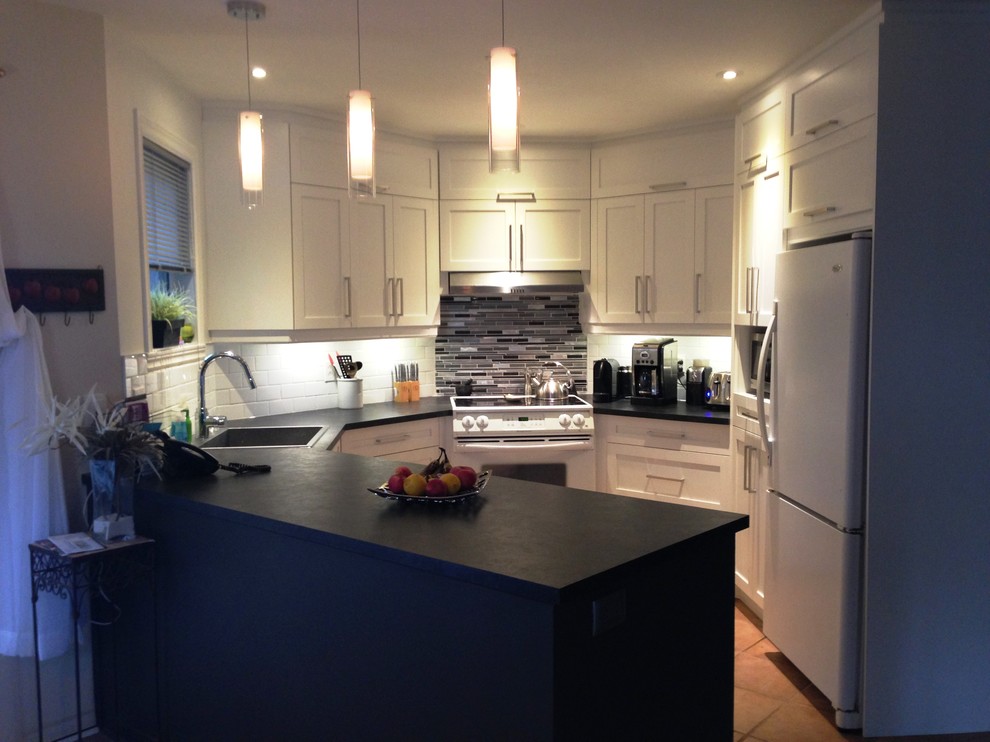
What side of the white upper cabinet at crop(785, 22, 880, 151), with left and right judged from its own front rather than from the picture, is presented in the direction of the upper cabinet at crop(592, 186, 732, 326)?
right

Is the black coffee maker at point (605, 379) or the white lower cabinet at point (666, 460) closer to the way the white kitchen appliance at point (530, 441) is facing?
the white lower cabinet

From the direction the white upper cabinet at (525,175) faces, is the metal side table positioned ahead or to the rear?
ahead

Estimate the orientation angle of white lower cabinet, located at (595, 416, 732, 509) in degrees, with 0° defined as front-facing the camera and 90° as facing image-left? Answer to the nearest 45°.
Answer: approximately 45°

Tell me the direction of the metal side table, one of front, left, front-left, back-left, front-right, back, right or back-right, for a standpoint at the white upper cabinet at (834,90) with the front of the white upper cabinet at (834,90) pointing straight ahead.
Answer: front

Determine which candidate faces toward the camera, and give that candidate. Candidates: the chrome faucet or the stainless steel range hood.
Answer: the stainless steel range hood

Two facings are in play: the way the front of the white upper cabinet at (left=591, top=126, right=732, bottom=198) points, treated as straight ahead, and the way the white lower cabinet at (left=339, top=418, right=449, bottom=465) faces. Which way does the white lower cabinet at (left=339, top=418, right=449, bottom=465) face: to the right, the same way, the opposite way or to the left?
to the left

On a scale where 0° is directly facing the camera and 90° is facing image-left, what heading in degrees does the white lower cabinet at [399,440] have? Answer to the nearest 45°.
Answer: approximately 315°

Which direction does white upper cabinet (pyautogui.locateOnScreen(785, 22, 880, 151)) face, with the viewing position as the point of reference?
facing the viewer and to the left of the viewer

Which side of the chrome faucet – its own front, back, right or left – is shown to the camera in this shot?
right

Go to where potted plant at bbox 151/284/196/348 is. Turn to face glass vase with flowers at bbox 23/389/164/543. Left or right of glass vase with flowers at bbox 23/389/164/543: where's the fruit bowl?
left

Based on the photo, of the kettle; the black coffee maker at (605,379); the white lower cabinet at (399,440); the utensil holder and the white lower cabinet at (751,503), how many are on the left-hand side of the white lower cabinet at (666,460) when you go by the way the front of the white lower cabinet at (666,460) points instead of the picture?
1

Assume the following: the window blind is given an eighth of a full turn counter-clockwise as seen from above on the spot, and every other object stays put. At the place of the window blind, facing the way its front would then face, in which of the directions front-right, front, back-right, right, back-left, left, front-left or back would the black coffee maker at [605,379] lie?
front

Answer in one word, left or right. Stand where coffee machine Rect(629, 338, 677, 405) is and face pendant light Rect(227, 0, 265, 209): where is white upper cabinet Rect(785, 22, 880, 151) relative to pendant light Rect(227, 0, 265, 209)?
left

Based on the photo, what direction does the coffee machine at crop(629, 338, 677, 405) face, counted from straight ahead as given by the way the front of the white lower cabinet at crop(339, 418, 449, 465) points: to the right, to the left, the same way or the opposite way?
to the right

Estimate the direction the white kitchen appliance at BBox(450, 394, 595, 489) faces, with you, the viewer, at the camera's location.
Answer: facing the viewer
